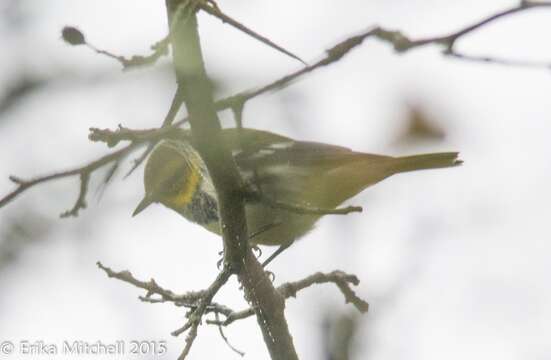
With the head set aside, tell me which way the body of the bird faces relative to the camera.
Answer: to the viewer's left
